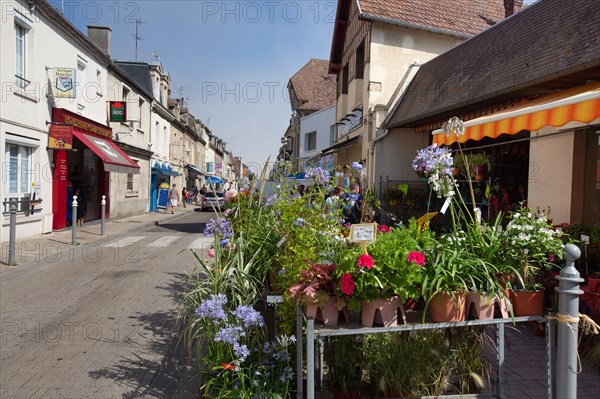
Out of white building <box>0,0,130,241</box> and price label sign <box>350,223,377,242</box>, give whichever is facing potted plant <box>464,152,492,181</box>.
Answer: the white building

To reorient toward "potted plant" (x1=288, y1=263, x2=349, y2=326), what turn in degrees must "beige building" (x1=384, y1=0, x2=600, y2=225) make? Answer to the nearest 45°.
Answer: approximately 45° to its left

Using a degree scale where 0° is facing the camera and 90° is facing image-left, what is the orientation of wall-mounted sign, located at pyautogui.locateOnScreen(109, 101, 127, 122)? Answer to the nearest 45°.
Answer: approximately 0°

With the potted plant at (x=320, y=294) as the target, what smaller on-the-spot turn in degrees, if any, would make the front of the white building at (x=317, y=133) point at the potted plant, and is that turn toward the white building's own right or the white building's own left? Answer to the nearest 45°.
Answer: approximately 45° to the white building's own left

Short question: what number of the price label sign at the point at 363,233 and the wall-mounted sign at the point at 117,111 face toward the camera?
2

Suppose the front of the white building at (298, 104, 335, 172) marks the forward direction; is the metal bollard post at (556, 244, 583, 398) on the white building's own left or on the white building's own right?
on the white building's own left
